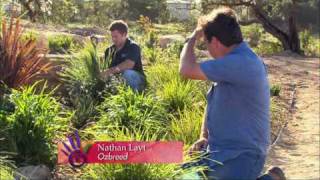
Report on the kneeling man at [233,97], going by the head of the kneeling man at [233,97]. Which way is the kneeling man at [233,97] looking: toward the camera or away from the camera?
away from the camera

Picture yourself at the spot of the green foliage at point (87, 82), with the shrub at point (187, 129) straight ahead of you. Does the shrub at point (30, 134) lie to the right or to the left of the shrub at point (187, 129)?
right

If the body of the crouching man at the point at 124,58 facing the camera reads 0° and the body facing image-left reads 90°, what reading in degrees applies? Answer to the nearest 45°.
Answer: approximately 45°

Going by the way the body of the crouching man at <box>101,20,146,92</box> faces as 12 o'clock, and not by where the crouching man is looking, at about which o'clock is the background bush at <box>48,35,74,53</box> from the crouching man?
The background bush is roughly at 4 o'clock from the crouching man.

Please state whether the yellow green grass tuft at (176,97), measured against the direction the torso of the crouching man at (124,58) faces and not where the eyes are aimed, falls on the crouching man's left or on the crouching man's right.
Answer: on the crouching man's left

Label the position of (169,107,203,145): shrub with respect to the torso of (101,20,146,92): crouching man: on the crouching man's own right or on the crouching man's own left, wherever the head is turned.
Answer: on the crouching man's own left

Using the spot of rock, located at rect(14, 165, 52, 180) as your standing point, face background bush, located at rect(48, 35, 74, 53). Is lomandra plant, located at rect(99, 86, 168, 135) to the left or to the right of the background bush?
right
